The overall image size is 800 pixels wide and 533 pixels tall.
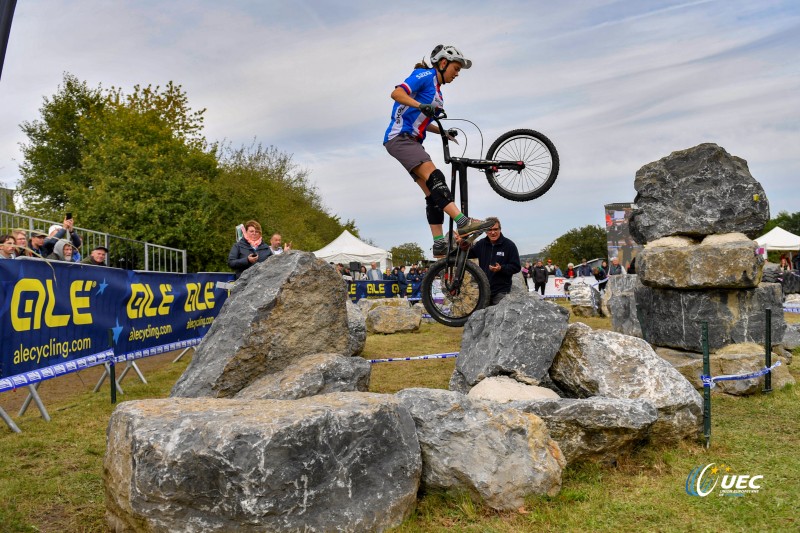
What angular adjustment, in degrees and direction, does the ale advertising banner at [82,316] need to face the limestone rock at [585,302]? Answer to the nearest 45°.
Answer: approximately 90° to its left

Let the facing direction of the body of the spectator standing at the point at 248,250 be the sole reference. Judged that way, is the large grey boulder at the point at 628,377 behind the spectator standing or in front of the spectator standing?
in front

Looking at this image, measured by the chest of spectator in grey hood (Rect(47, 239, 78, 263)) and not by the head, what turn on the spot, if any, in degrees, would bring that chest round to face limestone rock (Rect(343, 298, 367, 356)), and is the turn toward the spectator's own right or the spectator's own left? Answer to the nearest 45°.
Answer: approximately 45° to the spectator's own left

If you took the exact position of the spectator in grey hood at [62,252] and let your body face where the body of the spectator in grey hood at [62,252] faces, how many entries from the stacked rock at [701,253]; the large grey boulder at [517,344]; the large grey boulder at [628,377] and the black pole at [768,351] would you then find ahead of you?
4

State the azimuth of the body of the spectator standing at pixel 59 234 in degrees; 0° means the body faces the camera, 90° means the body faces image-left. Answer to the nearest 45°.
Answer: approximately 315°

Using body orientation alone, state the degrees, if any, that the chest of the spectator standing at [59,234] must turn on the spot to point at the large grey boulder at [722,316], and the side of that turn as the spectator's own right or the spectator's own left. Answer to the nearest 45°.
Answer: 0° — they already face it

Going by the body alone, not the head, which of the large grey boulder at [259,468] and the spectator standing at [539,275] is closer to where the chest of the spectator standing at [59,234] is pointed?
the large grey boulder

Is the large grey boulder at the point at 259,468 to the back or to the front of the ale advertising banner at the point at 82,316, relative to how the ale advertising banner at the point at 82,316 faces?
to the front

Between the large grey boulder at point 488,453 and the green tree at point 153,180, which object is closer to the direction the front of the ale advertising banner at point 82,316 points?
the large grey boulder

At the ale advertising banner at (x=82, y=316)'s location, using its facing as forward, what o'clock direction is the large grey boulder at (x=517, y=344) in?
The large grey boulder is roughly at 12 o'clock from the ale advertising banner.

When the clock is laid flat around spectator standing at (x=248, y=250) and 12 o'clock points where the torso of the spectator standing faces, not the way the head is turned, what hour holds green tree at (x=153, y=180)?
The green tree is roughly at 7 o'clock from the spectator standing.

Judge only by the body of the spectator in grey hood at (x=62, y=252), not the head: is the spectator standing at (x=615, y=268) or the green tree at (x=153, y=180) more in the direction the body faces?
the spectator standing
